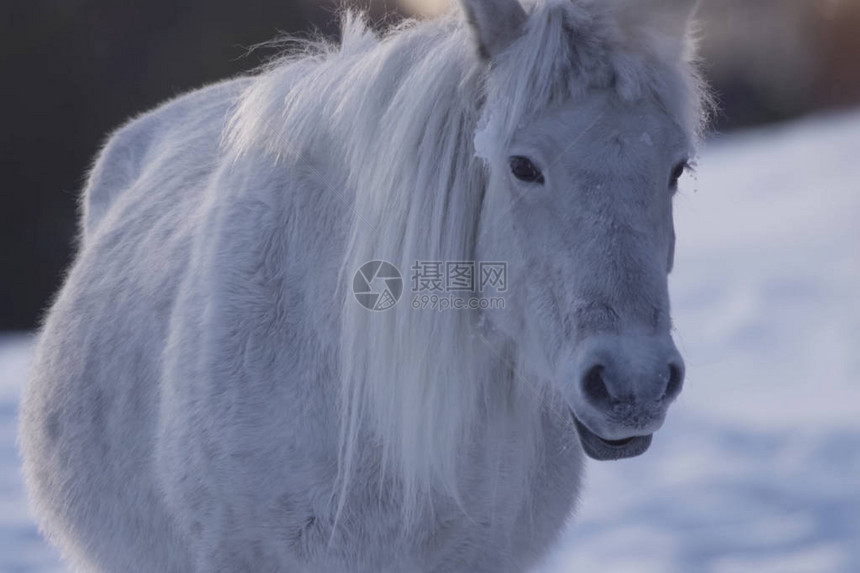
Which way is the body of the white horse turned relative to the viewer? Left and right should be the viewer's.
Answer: facing the viewer and to the right of the viewer
